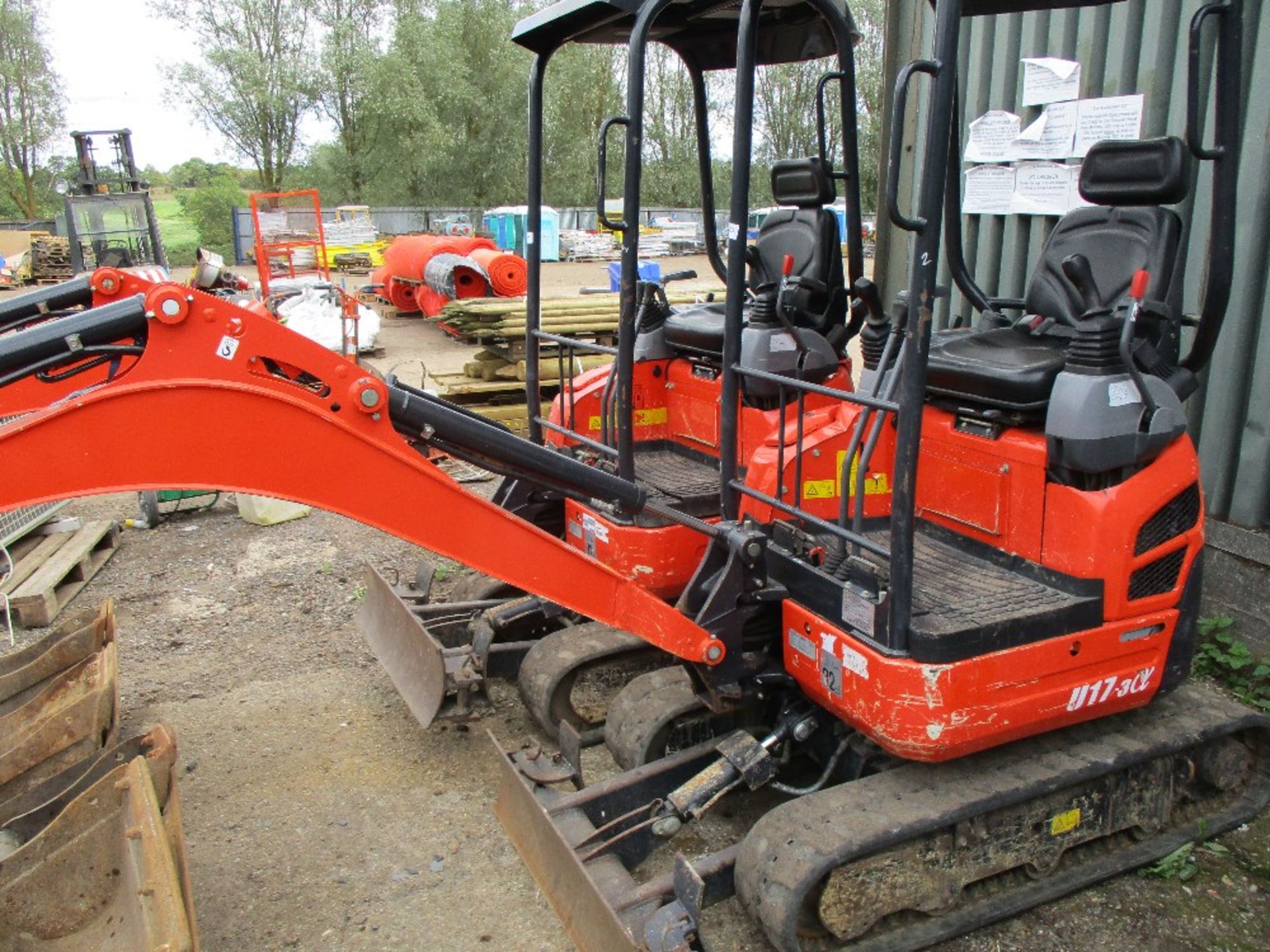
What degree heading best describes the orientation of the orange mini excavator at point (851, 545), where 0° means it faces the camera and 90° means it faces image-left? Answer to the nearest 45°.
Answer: approximately 45°

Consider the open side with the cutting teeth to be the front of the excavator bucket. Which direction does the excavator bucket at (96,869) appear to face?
to the viewer's right

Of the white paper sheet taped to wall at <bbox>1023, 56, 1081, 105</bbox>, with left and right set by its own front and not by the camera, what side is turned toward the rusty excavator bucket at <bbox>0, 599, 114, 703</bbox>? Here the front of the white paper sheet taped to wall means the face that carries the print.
front

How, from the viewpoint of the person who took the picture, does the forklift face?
facing away from the viewer

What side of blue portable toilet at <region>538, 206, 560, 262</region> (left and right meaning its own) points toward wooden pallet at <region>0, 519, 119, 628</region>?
front

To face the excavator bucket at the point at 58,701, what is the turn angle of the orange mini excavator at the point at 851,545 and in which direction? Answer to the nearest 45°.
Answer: approximately 45° to its right

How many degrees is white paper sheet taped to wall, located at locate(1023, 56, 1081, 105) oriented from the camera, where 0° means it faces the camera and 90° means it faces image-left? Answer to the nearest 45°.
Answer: approximately 45°

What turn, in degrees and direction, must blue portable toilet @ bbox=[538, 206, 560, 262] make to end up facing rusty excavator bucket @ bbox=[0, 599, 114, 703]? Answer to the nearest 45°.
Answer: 0° — it already faces it
